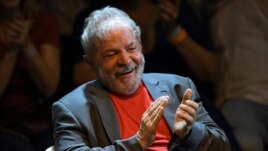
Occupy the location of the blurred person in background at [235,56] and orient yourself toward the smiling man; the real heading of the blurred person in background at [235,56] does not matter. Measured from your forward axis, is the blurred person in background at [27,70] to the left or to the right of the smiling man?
right

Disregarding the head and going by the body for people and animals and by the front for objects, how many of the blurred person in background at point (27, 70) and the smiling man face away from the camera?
0

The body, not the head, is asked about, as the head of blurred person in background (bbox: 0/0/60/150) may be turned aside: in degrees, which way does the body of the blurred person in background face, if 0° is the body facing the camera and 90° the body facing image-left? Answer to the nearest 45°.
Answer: approximately 0°

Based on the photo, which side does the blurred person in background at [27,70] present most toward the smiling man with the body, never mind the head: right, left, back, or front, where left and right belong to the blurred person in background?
front

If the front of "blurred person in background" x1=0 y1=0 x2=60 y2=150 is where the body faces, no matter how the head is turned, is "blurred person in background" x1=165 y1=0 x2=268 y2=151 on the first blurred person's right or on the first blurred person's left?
on the first blurred person's left

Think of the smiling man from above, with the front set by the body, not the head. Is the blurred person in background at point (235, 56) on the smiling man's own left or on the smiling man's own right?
on the smiling man's own left

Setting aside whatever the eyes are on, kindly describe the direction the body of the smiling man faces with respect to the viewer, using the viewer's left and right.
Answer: facing the viewer and to the right of the viewer
